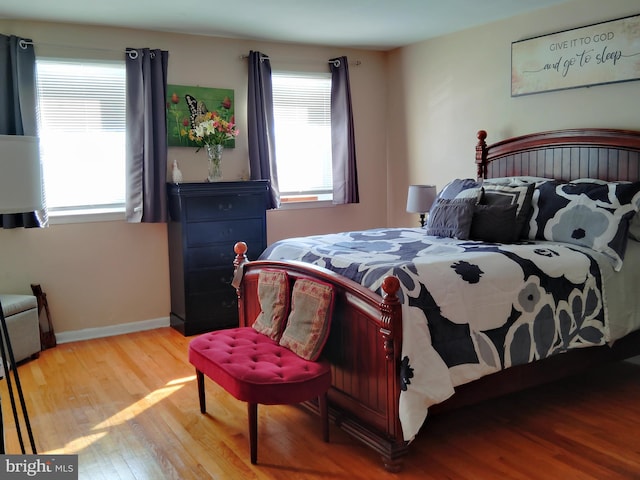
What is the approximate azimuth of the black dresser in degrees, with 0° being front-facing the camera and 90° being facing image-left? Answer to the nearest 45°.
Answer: approximately 315°
